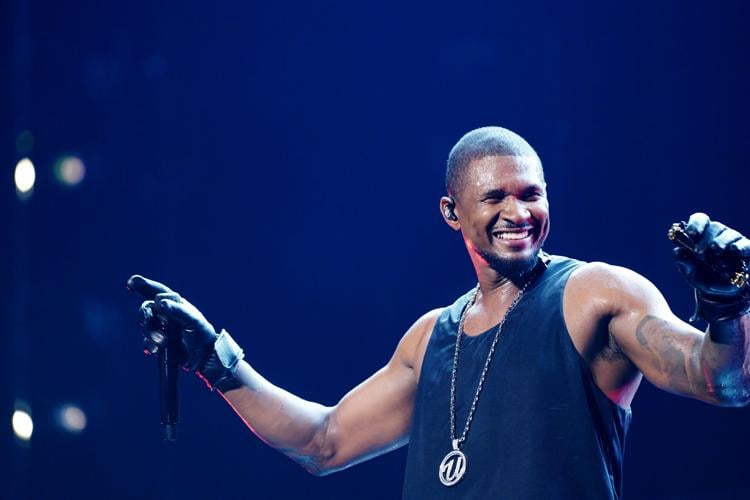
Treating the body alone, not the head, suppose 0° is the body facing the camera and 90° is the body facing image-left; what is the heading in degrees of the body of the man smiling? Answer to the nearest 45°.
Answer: approximately 45°

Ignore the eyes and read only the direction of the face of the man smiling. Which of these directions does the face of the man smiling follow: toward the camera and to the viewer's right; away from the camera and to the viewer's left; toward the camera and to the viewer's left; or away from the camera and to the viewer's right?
toward the camera and to the viewer's right
